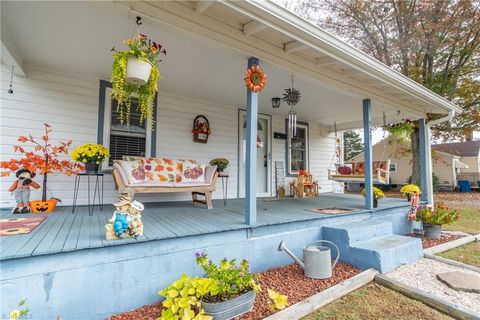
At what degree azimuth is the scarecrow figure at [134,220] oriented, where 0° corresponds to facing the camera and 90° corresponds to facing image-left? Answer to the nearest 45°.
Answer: approximately 0°

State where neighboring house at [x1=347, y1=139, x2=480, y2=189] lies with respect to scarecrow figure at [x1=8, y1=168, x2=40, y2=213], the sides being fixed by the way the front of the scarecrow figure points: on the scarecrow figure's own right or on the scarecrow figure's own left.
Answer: on the scarecrow figure's own left

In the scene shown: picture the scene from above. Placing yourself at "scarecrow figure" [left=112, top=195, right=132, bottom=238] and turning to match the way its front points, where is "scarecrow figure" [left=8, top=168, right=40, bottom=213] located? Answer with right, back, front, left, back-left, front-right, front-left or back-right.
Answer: back-right

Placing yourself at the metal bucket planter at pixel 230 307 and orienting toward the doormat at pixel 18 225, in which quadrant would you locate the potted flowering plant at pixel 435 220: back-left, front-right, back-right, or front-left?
back-right

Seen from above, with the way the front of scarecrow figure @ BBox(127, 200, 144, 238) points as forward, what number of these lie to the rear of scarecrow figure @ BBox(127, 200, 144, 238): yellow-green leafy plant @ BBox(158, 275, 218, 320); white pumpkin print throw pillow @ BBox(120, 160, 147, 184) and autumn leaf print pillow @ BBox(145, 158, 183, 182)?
2

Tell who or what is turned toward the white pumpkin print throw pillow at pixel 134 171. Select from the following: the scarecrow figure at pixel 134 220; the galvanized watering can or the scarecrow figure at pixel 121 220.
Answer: the galvanized watering can

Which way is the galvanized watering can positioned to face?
to the viewer's left

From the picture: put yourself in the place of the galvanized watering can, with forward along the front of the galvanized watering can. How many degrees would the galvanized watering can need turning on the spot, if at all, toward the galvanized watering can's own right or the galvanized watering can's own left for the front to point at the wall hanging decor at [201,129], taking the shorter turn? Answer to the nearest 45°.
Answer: approximately 45° to the galvanized watering can's own right

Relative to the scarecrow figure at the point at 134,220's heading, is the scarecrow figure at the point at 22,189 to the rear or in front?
to the rear

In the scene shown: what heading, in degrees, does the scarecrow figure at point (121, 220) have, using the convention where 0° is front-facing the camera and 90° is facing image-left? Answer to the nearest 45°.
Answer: approximately 0°
